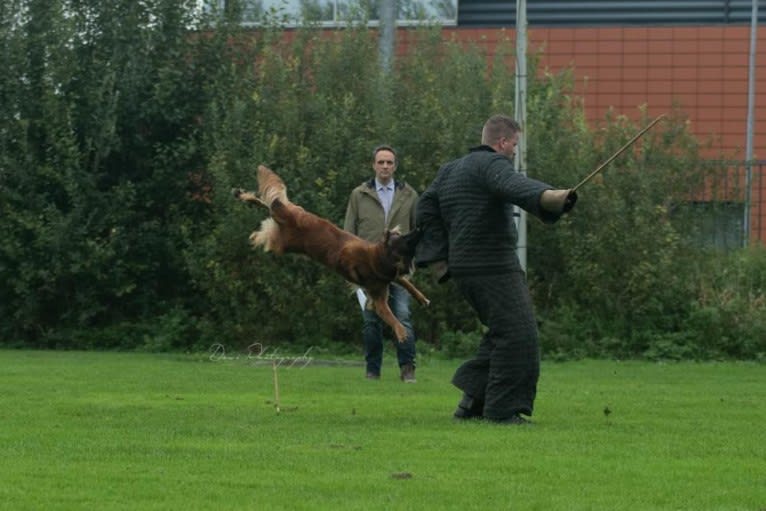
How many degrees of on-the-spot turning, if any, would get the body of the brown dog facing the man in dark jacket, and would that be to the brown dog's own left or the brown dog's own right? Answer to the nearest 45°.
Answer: approximately 45° to the brown dog's own right

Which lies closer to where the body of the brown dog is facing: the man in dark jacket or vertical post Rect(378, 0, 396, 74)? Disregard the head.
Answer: the man in dark jacket

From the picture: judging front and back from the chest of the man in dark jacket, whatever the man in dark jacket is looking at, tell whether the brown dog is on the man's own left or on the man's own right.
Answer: on the man's own left

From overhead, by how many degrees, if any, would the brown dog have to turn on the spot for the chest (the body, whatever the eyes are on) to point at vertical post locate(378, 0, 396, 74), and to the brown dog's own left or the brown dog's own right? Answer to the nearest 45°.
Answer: approximately 90° to the brown dog's own left

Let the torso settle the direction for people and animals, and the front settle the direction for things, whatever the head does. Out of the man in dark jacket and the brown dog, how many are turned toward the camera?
0

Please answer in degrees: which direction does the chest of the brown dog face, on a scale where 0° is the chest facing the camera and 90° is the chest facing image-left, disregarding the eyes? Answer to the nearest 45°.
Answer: approximately 270°
